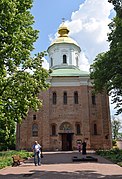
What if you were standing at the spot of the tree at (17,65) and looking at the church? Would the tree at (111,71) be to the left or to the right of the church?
right

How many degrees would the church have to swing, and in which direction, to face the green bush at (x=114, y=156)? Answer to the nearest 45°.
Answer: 0° — it already faces it

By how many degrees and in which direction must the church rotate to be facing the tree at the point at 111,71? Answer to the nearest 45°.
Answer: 0° — it already faces it

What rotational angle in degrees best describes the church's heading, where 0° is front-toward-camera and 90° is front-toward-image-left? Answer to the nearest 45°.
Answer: approximately 0°
